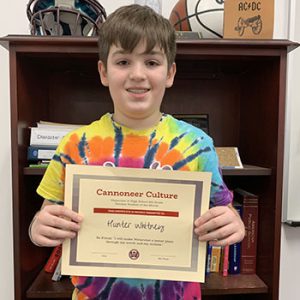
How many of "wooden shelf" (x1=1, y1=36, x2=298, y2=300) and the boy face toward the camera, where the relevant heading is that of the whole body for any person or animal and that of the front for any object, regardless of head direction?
2

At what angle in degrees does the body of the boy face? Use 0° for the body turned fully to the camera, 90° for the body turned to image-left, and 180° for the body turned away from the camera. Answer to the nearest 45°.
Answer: approximately 0°

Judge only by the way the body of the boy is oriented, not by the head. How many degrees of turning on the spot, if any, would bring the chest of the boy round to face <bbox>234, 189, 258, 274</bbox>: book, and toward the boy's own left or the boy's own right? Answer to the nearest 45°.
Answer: approximately 135° to the boy's own left
